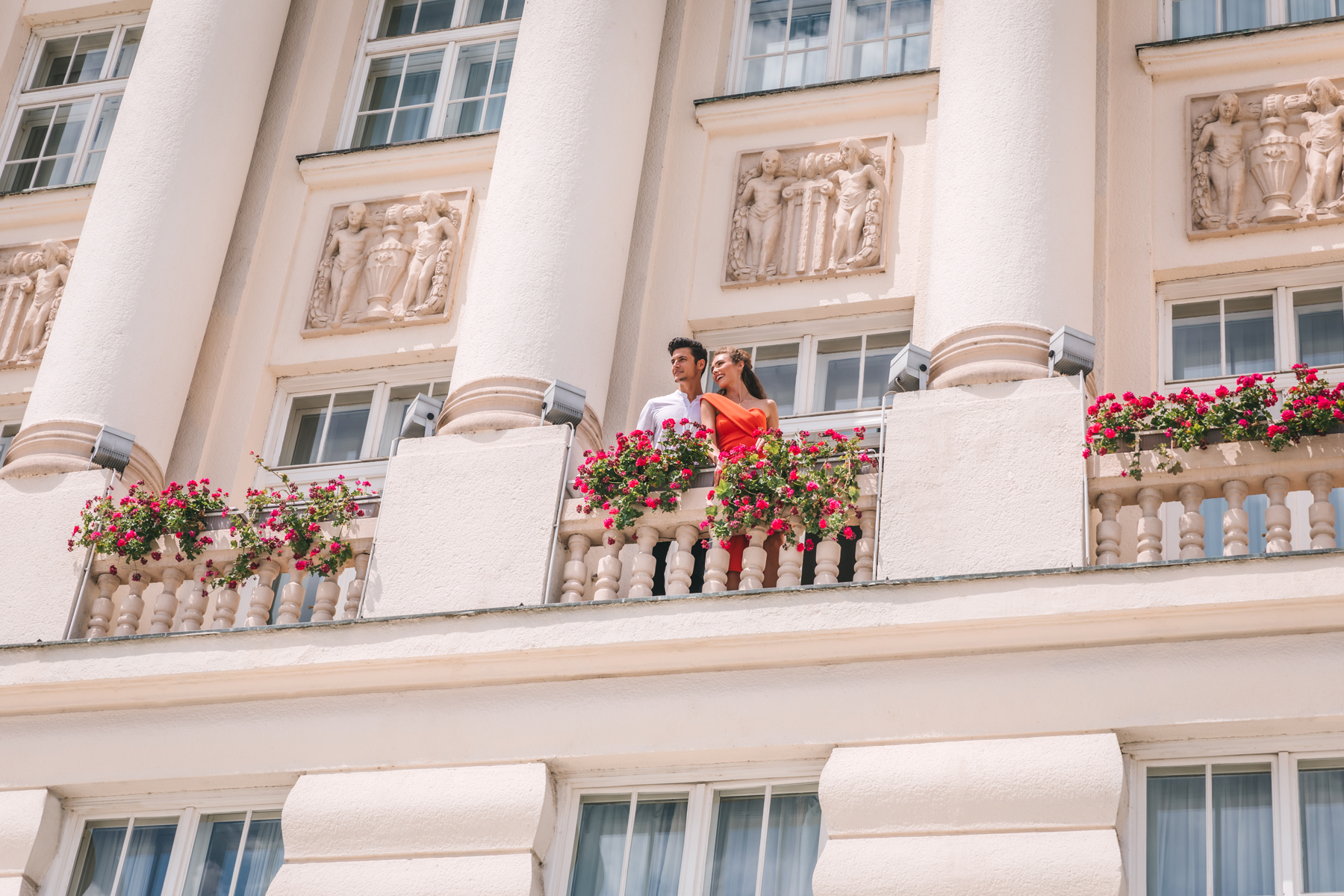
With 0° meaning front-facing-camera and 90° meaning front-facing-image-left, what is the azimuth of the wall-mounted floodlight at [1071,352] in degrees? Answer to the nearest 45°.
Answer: approximately 225°

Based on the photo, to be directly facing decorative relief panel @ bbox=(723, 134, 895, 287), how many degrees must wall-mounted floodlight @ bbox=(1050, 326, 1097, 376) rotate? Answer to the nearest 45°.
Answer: approximately 90° to its left

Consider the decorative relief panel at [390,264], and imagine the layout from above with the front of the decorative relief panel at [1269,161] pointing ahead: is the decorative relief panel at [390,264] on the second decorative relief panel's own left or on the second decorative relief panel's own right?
on the second decorative relief panel's own right

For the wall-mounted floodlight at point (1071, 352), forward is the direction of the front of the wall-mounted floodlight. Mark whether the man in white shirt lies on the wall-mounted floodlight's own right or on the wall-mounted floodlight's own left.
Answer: on the wall-mounted floodlight's own left

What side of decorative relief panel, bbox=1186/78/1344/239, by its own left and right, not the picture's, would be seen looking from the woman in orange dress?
right

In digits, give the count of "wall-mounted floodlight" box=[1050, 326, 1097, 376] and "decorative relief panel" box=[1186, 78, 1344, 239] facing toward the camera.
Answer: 1

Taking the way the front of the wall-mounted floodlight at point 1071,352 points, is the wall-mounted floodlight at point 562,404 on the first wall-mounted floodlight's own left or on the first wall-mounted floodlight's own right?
on the first wall-mounted floodlight's own left

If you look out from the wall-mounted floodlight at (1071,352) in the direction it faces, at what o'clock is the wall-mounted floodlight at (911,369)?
the wall-mounted floodlight at (911,369) is roughly at 8 o'clock from the wall-mounted floodlight at (1071,352).
